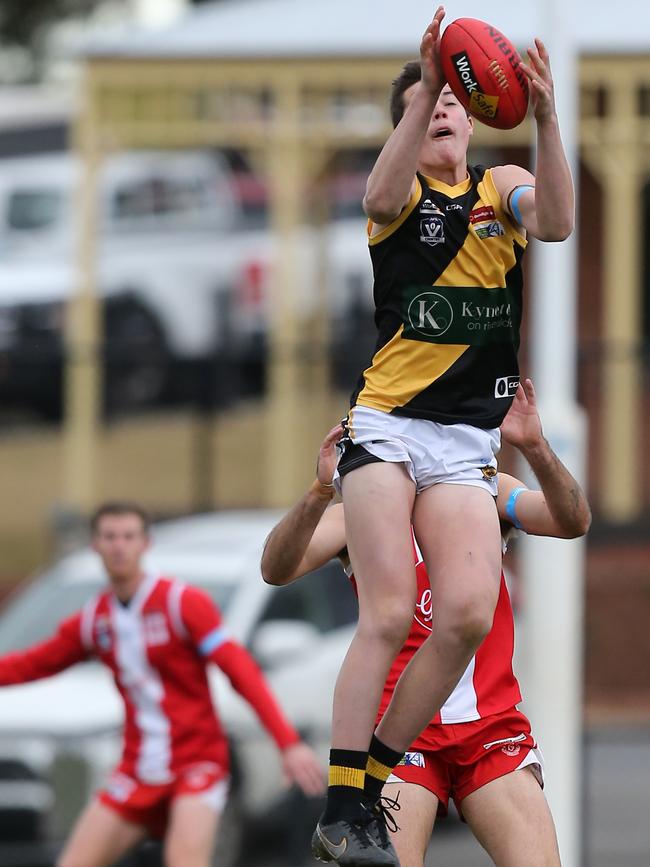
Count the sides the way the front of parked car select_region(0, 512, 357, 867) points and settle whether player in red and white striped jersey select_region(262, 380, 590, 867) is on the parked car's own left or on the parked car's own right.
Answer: on the parked car's own left

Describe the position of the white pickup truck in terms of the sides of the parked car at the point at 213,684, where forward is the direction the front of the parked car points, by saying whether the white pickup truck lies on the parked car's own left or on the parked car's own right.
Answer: on the parked car's own right

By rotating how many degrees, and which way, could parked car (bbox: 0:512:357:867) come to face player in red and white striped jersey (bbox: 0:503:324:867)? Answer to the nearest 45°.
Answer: approximately 45° to its left

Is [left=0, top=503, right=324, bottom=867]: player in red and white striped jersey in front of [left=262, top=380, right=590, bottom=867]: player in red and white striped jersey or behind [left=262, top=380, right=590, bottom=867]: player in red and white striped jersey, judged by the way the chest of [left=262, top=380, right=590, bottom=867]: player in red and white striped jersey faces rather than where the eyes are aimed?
behind

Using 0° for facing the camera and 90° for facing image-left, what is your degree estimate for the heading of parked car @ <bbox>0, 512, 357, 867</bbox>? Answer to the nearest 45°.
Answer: approximately 45°
